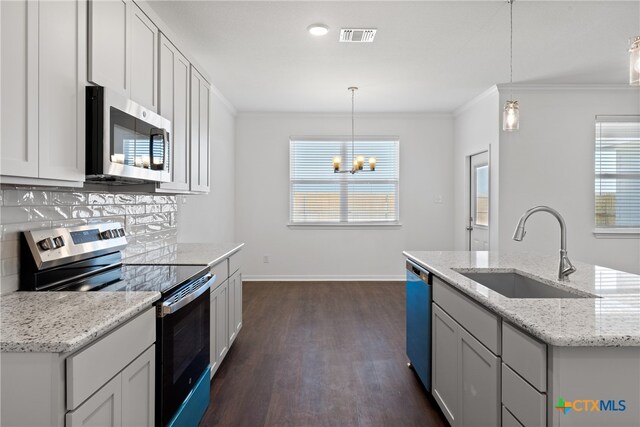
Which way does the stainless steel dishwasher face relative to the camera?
to the viewer's left

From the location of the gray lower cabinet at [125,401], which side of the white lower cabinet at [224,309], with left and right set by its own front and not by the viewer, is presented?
right

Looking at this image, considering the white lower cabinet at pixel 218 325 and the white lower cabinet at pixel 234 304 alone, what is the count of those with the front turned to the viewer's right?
2

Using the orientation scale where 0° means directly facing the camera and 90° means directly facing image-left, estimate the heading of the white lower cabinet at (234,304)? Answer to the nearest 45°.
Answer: approximately 270°

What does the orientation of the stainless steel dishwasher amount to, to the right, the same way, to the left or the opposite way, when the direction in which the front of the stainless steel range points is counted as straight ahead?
the opposite way

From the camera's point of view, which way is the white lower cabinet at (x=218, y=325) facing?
to the viewer's right

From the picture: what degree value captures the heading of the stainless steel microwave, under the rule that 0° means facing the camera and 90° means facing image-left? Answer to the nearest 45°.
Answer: approximately 315°

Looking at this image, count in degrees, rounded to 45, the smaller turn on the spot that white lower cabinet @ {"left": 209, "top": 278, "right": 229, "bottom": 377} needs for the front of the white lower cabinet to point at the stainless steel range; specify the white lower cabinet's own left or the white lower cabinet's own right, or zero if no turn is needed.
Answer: approximately 90° to the white lower cabinet's own right

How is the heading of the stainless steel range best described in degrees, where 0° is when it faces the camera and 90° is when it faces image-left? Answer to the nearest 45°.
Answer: approximately 315°

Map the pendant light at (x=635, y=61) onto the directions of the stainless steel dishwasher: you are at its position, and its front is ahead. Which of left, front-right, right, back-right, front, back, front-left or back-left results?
back-left

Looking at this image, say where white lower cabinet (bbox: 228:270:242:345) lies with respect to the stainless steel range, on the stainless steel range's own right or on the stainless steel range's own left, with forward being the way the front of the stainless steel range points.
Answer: on the stainless steel range's own left

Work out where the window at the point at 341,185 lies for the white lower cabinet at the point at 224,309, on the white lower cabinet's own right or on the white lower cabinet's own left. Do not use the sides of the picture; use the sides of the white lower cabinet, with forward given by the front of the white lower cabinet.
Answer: on the white lower cabinet's own left

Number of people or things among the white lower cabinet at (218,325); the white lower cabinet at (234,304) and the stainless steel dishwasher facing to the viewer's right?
2

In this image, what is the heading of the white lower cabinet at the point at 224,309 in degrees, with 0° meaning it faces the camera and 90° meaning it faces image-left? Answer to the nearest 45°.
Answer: approximately 270°

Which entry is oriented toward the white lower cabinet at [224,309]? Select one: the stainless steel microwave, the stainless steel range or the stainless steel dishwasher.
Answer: the stainless steel dishwasher
